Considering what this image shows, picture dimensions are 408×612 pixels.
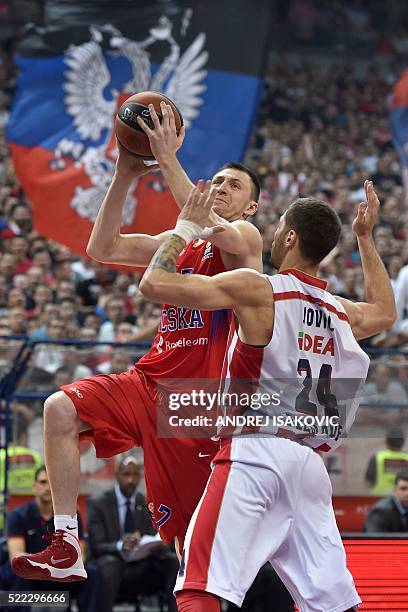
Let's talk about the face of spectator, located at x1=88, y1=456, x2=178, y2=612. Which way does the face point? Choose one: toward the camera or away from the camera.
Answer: toward the camera

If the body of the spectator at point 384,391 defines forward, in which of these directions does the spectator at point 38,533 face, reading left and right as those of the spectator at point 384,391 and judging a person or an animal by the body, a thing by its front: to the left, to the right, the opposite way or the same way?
the same way

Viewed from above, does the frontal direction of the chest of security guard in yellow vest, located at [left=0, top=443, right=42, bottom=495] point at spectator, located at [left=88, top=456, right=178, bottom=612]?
no

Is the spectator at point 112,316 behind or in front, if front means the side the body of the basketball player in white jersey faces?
in front

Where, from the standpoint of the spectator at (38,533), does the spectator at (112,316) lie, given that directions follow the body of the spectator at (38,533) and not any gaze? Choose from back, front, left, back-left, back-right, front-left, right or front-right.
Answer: back

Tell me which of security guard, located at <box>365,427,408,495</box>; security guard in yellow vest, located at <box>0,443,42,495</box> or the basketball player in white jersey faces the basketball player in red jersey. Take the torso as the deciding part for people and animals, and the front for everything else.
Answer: the basketball player in white jersey

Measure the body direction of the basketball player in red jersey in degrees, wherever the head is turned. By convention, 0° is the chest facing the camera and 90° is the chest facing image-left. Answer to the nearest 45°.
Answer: approximately 45°

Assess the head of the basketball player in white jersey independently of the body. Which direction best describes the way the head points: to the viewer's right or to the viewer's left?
to the viewer's left

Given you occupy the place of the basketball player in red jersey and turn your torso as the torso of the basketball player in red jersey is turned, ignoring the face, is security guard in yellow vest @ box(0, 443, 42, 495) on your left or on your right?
on your right

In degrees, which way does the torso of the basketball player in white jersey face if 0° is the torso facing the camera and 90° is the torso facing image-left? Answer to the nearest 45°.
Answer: approximately 135°

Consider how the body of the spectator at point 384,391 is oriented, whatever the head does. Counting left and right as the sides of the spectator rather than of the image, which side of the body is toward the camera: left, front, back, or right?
front

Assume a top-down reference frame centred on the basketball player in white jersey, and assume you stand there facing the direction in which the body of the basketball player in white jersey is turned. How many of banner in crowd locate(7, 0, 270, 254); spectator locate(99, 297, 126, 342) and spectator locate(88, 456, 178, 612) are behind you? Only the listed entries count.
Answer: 0
